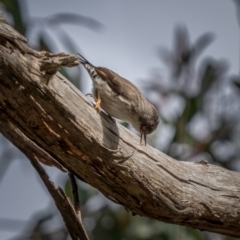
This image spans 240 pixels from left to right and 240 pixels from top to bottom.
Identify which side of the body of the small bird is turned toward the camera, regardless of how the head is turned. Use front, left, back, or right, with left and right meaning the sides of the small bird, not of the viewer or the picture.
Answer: right
